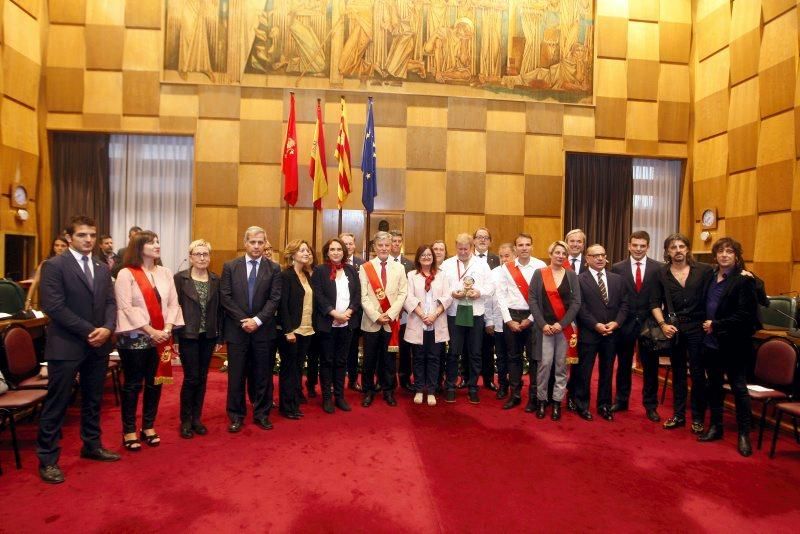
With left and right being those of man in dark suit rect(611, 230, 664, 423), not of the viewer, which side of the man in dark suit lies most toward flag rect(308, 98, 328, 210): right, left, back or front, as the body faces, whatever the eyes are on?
right

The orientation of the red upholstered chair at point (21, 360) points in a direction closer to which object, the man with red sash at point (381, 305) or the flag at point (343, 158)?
the man with red sash

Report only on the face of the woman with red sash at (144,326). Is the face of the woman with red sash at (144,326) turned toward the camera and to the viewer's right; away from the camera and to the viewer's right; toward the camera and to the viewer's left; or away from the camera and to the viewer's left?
toward the camera and to the viewer's right

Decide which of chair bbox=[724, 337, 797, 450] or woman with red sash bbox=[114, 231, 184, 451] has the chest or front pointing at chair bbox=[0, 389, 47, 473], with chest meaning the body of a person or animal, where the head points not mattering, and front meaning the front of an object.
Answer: chair bbox=[724, 337, 797, 450]

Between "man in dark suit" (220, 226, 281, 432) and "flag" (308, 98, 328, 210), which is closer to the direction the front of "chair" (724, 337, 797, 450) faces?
the man in dark suit

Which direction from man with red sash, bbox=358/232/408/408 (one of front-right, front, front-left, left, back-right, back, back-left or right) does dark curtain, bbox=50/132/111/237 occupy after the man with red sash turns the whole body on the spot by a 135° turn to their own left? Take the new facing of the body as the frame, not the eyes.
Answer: left

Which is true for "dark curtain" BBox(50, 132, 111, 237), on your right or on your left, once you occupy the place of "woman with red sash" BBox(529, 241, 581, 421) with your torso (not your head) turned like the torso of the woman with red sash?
on your right
